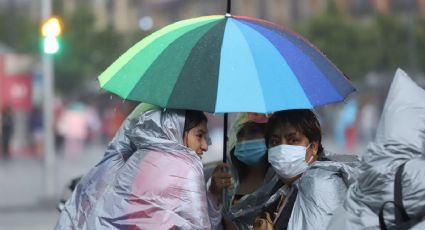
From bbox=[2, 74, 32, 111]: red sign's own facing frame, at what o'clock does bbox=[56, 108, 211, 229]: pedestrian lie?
The pedestrian is roughly at 12 o'clock from the red sign.

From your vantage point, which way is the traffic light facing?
toward the camera

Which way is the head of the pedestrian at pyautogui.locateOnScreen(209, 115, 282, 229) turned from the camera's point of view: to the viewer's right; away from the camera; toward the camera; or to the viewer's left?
toward the camera

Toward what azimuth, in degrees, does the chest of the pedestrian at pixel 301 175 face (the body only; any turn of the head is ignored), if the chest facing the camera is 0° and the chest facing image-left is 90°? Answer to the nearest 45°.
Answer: approximately 45°

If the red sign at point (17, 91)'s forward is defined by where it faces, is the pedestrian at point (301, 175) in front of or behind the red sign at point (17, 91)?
in front

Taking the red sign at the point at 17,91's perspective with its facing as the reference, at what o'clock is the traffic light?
The traffic light is roughly at 12 o'clock from the red sign.

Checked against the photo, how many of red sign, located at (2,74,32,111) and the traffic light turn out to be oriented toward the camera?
2

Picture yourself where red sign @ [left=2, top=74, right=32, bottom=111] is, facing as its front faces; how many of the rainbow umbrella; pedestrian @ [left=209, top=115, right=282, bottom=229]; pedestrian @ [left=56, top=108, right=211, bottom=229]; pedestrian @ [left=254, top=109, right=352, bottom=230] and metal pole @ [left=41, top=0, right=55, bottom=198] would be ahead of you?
5

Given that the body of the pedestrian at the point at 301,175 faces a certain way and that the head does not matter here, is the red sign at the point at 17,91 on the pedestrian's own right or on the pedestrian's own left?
on the pedestrian's own right

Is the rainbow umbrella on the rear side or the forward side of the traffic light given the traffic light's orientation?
on the forward side

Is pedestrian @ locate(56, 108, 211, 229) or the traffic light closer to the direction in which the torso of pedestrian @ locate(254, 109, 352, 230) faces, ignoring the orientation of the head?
the pedestrian

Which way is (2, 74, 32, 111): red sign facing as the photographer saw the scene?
facing the viewer

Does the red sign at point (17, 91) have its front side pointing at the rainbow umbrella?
yes

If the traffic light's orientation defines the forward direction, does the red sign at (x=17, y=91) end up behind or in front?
behind
